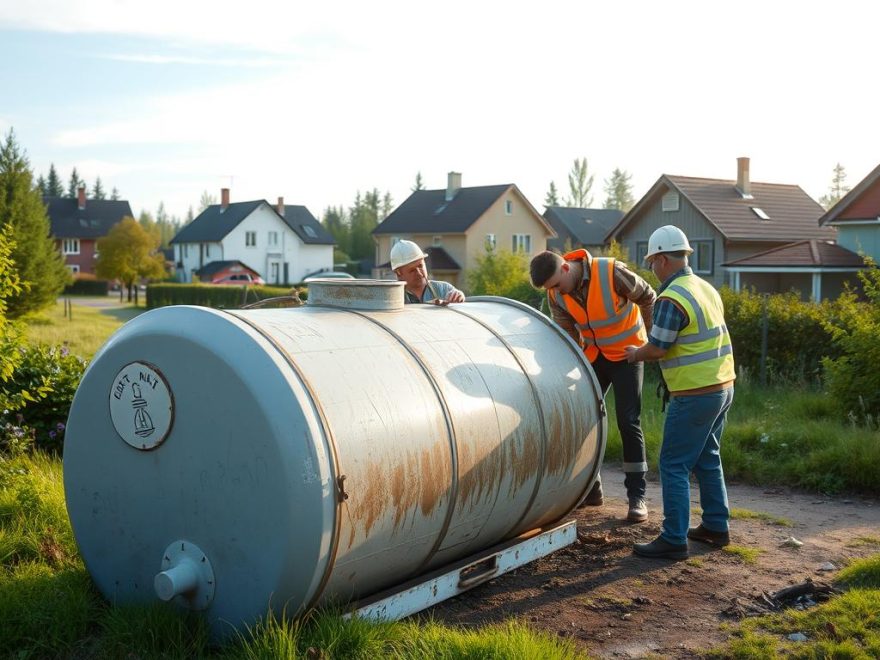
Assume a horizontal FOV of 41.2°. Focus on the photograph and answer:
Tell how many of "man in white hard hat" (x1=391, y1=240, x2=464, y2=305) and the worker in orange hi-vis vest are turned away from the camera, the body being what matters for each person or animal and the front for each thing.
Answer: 0

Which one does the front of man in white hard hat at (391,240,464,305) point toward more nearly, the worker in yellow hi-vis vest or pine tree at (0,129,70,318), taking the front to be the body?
the worker in yellow hi-vis vest

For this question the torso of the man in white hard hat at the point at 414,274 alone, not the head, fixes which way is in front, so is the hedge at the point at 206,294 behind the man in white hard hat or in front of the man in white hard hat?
behind

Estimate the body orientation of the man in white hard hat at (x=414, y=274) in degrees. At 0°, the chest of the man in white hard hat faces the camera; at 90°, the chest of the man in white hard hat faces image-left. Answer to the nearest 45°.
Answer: approximately 315°

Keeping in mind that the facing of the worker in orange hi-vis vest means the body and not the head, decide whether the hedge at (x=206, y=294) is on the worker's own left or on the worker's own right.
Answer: on the worker's own right

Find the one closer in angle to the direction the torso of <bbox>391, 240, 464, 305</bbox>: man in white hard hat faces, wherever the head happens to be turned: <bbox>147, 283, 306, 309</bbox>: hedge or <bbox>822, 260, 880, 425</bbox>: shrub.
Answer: the shrub

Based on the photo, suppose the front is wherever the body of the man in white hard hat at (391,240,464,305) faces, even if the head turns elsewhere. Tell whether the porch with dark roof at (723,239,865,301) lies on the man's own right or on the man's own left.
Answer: on the man's own left

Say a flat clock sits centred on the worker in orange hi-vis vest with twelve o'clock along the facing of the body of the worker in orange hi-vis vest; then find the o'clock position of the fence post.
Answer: The fence post is roughly at 5 o'clock from the worker in orange hi-vis vest.

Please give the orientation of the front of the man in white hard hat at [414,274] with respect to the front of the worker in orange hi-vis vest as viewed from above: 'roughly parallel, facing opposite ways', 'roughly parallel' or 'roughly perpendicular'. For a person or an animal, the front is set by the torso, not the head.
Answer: roughly perpendicular

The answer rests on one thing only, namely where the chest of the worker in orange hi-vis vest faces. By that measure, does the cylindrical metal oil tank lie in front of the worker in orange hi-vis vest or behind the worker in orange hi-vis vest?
in front

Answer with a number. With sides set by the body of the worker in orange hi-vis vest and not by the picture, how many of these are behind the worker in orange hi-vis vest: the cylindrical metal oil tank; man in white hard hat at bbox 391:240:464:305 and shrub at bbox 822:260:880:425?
1
